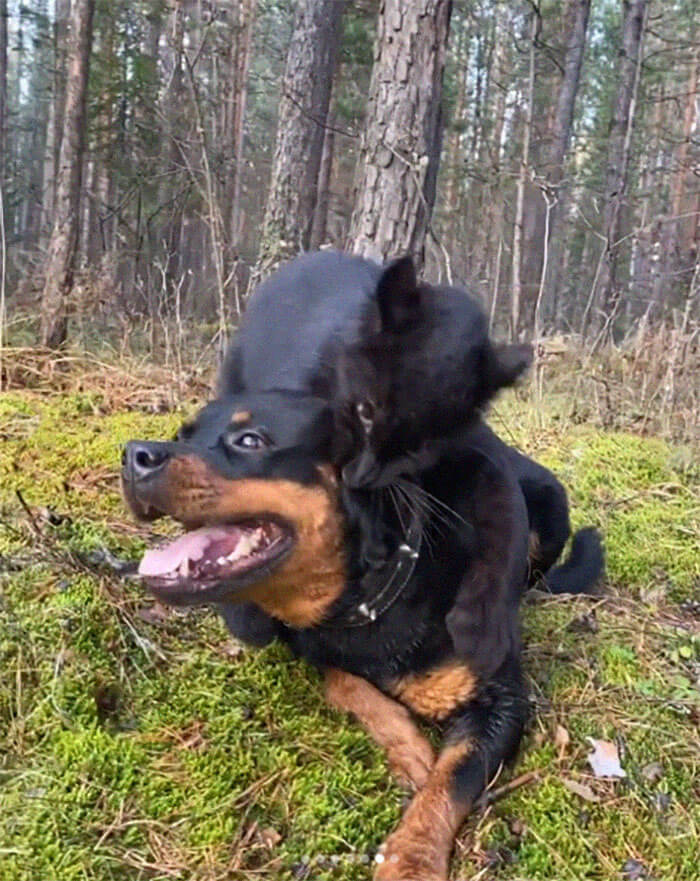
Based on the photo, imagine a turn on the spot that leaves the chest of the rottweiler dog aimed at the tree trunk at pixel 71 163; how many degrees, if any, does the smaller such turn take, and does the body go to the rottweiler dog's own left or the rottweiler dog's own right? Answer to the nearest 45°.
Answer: approximately 90° to the rottweiler dog's own right

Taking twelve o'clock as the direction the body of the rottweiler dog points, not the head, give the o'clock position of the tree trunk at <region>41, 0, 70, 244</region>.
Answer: The tree trunk is roughly at 4 o'clock from the rottweiler dog.

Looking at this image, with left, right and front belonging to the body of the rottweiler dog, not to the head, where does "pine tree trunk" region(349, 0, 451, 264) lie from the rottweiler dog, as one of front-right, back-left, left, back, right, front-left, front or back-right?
back-right

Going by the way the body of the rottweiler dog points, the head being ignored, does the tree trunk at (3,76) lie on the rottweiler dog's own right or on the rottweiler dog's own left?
on the rottweiler dog's own right

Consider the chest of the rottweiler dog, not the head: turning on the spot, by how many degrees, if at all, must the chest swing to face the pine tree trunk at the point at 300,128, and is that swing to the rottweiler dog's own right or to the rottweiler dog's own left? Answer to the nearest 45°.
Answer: approximately 135° to the rottweiler dog's own right

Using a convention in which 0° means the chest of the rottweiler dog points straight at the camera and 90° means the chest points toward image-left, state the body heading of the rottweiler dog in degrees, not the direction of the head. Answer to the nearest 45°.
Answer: approximately 45°

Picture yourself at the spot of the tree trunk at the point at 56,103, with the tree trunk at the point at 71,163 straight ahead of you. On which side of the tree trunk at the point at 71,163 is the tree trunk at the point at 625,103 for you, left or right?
left

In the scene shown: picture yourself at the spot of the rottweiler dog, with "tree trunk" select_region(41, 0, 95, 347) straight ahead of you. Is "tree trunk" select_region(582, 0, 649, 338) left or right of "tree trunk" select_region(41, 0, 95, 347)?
right

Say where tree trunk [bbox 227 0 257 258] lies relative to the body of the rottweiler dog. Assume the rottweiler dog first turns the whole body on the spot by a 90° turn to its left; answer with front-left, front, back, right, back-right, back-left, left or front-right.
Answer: back-left
